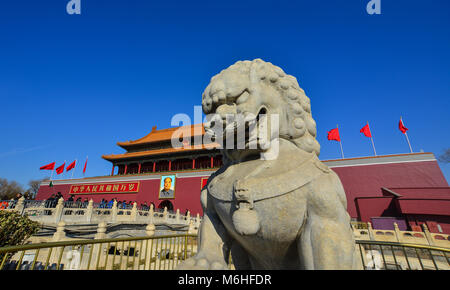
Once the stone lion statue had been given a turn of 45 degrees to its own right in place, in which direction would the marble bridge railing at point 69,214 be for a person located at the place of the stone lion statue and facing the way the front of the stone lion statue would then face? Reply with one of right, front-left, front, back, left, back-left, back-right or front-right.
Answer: front-right

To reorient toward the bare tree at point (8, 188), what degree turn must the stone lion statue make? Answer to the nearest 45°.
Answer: approximately 90° to its right

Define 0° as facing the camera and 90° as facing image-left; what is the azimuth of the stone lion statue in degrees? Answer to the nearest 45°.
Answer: approximately 45°

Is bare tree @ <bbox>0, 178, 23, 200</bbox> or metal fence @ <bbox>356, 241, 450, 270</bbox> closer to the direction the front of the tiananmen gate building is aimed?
the metal fence

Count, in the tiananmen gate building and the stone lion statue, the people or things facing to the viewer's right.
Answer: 0

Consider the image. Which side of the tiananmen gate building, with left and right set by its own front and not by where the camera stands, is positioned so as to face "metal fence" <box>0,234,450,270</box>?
front

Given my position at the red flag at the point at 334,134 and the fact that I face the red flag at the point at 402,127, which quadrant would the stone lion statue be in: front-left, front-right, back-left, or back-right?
back-right
